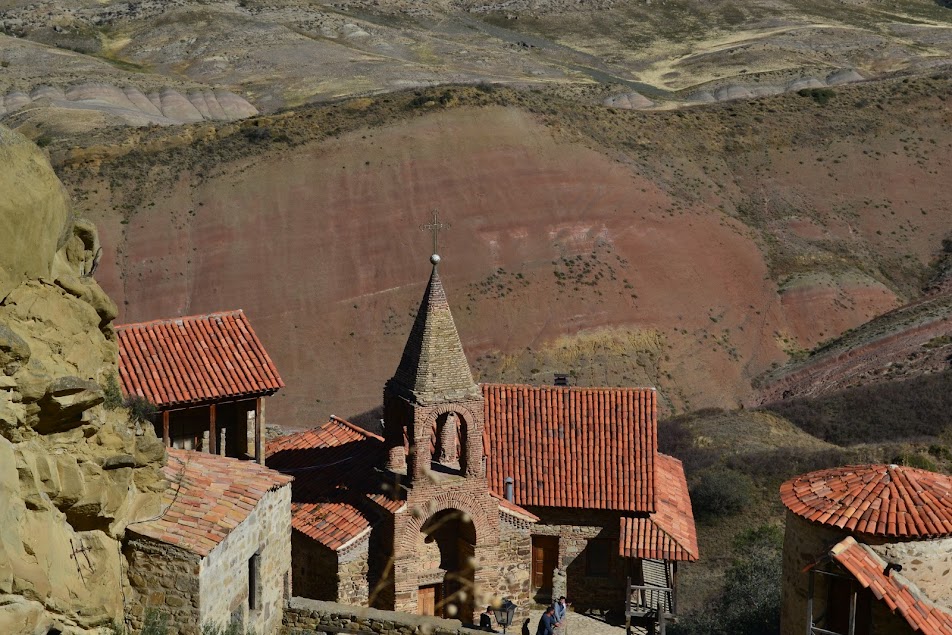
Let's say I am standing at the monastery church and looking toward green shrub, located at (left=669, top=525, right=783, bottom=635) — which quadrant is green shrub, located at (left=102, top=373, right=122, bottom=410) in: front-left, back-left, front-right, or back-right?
back-right

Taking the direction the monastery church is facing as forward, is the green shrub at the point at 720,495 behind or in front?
behind

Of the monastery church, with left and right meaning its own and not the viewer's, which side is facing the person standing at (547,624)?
front

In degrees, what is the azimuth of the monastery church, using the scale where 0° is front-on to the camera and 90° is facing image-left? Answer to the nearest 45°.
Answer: approximately 0°

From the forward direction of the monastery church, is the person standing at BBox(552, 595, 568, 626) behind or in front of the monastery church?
in front

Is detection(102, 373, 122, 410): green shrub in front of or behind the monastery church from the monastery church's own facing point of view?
in front

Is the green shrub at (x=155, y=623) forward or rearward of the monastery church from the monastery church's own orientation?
forward

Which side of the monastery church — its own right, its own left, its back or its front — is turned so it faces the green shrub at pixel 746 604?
left

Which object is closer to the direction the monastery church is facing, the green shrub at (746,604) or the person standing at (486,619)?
the person standing

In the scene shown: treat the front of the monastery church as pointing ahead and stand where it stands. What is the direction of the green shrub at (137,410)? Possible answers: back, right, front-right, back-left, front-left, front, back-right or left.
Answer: front-right

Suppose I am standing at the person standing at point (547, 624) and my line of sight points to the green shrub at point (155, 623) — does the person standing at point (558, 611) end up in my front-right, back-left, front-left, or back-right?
back-right

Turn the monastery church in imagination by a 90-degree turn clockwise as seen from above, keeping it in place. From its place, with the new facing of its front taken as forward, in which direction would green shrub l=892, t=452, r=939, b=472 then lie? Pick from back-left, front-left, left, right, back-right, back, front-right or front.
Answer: back-right

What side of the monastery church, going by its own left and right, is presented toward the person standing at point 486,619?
front

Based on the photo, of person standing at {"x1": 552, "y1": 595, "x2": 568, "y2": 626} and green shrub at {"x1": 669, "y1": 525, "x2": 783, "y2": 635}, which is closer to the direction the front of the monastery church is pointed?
the person standing
